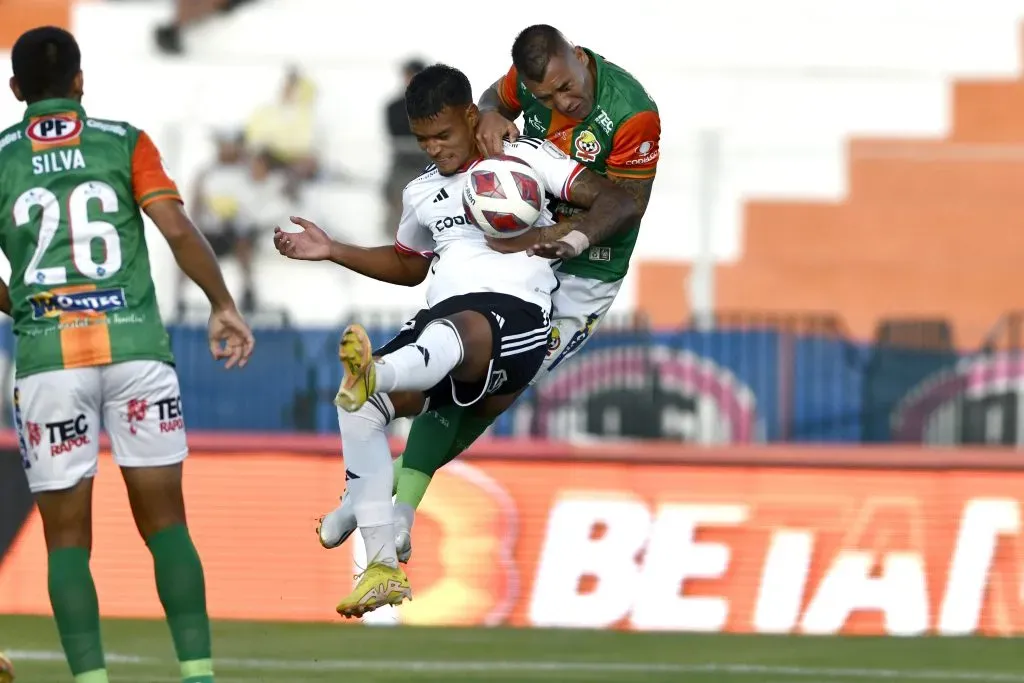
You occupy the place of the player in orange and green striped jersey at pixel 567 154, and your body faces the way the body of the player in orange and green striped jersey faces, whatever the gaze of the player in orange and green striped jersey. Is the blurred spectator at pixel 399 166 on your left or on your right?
on your right

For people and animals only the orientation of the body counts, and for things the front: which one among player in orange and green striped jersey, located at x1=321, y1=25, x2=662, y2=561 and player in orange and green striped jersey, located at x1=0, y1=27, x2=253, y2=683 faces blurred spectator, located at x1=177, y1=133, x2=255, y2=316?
player in orange and green striped jersey, located at x1=0, y1=27, x2=253, y2=683

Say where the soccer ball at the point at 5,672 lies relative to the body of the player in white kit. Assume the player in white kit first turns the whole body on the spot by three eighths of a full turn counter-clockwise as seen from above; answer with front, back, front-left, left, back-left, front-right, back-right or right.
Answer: back

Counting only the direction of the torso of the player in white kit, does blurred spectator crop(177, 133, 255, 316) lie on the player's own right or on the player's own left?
on the player's own right

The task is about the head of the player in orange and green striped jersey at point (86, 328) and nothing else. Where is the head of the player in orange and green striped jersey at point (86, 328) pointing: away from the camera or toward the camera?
away from the camera

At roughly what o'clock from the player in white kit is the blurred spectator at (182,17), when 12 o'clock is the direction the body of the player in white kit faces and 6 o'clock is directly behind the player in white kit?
The blurred spectator is roughly at 4 o'clock from the player in white kit.

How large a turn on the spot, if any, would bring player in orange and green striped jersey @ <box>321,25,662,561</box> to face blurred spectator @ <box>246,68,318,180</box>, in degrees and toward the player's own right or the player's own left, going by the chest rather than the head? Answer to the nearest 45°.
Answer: approximately 135° to the player's own right

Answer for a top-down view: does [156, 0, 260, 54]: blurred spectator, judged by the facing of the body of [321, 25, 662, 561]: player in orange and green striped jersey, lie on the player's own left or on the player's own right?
on the player's own right

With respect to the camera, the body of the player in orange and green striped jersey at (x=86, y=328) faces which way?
away from the camera

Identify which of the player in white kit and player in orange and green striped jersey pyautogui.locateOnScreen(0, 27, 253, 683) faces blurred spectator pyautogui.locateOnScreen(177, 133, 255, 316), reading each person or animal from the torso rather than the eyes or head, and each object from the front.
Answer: the player in orange and green striped jersey

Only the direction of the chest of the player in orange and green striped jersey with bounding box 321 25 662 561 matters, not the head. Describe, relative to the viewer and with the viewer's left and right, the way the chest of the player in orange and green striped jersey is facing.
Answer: facing the viewer and to the left of the viewer

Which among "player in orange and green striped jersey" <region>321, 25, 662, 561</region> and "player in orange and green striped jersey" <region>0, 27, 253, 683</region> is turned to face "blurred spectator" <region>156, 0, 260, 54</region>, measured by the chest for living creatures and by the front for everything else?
"player in orange and green striped jersey" <region>0, 27, 253, 683</region>

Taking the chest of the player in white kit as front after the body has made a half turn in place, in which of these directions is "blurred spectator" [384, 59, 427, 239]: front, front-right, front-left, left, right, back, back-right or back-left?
front-left

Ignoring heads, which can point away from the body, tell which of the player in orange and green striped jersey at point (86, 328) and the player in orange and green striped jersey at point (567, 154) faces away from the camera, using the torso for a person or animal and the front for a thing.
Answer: the player in orange and green striped jersey at point (86, 328)

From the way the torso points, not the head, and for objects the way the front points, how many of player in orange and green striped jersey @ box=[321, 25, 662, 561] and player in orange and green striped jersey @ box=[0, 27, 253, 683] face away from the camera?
1

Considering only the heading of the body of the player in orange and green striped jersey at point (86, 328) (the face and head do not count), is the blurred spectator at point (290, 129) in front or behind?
in front

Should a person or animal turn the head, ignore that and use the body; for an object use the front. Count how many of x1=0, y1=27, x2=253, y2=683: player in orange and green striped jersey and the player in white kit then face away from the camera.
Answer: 1
